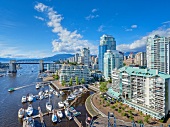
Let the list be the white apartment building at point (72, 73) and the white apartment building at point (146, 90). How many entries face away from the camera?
0

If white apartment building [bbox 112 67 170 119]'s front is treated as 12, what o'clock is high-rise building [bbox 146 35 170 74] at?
The high-rise building is roughly at 5 o'clock from the white apartment building.

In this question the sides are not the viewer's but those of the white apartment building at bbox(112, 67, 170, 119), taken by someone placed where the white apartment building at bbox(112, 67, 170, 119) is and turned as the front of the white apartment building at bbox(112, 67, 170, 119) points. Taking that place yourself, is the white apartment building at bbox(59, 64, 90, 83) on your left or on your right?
on your right

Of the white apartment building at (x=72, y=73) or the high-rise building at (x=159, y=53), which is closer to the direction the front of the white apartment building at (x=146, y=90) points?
the white apartment building

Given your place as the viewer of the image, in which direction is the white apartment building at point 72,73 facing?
facing the viewer

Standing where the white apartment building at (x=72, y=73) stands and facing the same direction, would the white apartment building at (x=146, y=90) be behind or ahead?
ahead

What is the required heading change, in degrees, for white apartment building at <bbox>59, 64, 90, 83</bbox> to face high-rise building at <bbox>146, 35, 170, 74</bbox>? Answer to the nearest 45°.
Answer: approximately 90° to its left

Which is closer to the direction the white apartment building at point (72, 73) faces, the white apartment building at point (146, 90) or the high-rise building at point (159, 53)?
the white apartment building

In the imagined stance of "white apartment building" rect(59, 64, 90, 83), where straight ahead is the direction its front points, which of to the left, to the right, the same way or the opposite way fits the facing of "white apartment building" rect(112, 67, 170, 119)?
to the right
